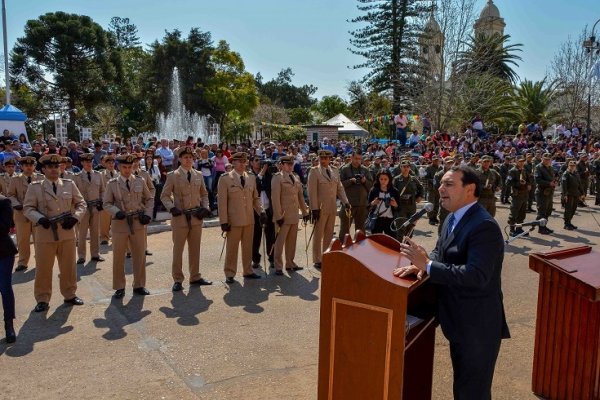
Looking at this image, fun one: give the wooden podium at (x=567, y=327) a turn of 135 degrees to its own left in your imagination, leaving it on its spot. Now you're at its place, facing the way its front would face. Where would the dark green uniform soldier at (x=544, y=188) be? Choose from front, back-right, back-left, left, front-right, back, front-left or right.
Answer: left

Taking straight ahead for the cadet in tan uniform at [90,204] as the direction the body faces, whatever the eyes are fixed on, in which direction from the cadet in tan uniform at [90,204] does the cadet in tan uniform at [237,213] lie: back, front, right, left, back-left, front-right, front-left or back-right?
front-left

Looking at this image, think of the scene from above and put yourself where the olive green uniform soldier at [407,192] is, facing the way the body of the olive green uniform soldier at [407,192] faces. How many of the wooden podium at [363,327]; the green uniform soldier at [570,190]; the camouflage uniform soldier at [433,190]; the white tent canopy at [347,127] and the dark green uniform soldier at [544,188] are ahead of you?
1

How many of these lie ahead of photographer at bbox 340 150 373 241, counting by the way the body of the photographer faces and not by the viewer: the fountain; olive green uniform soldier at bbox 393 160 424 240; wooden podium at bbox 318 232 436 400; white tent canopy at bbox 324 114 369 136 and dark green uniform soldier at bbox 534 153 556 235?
1

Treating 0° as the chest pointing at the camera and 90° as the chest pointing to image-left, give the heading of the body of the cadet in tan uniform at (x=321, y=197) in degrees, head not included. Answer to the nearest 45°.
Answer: approximately 0°

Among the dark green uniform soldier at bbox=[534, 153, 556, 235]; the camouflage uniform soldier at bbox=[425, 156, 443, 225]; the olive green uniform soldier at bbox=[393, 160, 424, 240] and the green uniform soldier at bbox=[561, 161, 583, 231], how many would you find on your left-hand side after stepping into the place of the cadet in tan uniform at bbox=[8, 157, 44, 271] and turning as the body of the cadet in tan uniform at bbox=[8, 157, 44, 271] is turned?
4

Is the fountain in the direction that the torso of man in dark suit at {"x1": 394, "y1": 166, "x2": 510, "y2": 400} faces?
no

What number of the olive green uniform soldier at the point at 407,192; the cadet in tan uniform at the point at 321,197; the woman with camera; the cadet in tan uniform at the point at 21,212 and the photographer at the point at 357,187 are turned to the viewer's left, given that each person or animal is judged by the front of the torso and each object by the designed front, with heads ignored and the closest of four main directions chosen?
0

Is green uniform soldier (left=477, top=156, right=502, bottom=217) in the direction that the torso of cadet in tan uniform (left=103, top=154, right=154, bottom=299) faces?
no

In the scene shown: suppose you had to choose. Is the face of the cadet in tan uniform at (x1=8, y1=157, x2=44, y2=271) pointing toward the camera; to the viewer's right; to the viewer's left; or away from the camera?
toward the camera

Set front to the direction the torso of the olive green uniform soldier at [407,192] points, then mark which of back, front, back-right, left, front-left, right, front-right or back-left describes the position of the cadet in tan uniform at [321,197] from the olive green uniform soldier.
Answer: front-right

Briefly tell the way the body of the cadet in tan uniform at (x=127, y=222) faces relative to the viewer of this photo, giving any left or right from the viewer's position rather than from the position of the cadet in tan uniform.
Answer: facing the viewer

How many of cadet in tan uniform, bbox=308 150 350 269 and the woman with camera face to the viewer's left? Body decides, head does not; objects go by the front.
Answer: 0

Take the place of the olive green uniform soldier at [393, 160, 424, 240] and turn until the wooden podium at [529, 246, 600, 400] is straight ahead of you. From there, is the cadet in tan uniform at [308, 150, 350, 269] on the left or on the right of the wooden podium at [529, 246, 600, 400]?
right

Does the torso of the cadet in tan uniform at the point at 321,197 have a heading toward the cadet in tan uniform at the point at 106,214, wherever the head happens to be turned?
no

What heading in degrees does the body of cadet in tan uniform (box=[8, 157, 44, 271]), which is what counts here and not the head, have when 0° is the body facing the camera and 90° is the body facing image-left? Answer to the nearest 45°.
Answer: approximately 0°

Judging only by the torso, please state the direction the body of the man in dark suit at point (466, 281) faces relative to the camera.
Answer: to the viewer's left

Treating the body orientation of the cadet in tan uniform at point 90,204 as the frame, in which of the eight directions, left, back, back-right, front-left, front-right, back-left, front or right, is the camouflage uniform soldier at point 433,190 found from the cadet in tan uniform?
left
